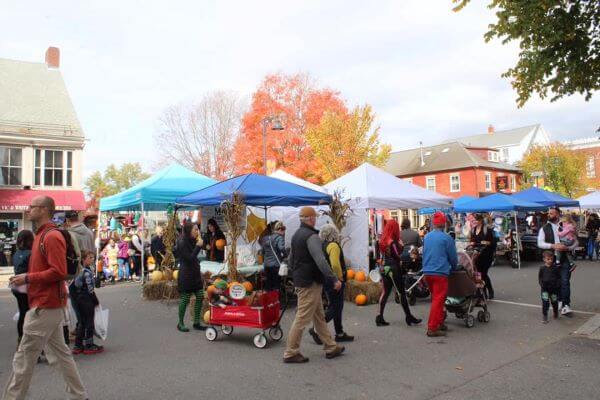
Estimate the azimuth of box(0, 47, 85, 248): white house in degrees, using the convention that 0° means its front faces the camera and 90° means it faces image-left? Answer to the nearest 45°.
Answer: approximately 0°

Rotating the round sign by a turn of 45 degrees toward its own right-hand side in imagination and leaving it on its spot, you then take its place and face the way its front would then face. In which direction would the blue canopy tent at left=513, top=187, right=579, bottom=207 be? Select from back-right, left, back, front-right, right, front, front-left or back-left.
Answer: back

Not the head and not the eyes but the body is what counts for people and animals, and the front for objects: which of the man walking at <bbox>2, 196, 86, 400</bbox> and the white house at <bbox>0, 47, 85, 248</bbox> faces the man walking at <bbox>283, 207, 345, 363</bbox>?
the white house

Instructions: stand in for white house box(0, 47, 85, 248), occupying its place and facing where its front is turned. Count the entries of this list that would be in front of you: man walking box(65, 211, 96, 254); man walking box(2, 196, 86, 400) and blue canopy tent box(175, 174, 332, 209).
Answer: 3

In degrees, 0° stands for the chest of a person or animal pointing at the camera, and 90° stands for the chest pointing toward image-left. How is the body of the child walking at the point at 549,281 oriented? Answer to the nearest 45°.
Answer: approximately 0°

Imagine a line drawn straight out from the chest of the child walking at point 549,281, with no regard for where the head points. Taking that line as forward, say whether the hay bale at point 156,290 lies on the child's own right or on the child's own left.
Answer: on the child's own right

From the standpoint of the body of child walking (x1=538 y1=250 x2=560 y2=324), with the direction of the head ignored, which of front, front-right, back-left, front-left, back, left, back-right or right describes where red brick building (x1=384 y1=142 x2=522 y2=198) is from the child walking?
back

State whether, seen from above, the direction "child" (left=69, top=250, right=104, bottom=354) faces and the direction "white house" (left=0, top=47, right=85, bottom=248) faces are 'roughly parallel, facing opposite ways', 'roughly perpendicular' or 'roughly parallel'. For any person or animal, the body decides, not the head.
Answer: roughly perpendicular

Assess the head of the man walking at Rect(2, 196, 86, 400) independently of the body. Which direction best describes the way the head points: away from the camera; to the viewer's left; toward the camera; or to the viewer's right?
to the viewer's left

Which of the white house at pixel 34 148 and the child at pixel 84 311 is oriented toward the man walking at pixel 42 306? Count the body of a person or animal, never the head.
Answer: the white house
